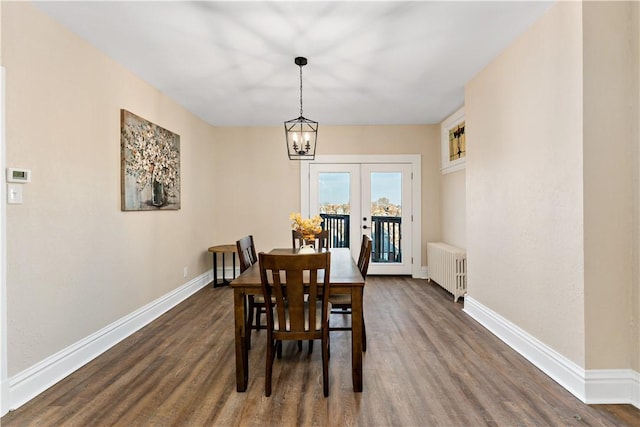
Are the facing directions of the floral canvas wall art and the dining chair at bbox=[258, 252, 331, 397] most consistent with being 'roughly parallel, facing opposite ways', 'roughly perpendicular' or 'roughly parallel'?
roughly perpendicular

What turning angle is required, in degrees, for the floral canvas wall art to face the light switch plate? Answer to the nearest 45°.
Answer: approximately 90° to its right

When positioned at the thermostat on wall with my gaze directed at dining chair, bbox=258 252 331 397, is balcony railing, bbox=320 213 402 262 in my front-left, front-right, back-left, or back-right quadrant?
front-left

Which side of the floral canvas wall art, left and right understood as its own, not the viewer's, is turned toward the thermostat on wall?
right

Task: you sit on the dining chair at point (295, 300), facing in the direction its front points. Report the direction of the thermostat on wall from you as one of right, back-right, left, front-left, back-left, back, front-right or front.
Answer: left

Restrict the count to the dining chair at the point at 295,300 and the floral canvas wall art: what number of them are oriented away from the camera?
1

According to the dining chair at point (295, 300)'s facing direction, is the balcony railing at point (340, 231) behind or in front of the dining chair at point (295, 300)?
in front

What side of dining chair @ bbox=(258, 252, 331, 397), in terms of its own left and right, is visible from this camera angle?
back

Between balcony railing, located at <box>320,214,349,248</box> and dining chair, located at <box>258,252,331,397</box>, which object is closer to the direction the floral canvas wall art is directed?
the dining chair

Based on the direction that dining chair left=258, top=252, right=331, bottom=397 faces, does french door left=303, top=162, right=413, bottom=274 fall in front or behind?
in front

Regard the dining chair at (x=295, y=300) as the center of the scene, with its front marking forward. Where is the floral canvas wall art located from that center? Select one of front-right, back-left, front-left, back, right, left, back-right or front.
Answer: front-left

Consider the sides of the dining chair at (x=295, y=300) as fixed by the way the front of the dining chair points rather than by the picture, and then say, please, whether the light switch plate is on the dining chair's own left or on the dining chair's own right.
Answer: on the dining chair's own left

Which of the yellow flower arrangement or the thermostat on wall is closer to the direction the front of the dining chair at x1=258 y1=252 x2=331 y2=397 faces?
the yellow flower arrangement

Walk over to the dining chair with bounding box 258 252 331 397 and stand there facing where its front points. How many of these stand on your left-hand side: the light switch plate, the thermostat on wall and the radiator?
2

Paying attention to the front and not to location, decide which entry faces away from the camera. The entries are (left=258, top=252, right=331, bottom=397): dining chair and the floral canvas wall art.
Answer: the dining chair
